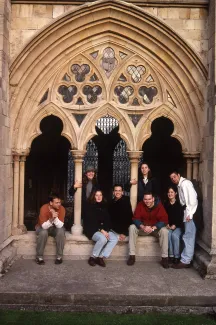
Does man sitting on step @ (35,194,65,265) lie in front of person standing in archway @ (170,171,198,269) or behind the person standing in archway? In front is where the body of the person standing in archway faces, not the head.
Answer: in front

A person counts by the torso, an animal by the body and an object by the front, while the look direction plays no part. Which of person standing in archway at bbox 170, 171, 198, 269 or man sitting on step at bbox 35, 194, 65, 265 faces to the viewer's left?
the person standing in archway

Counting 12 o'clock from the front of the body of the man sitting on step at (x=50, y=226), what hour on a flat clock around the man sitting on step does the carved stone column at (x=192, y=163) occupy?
The carved stone column is roughly at 9 o'clock from the man sitting on step.

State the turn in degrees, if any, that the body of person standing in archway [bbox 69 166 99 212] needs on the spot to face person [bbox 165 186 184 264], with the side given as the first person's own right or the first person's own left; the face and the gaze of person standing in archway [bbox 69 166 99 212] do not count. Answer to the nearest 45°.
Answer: approximately 90° to the first person's own left

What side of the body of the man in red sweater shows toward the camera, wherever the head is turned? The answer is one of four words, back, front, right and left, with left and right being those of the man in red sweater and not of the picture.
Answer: front

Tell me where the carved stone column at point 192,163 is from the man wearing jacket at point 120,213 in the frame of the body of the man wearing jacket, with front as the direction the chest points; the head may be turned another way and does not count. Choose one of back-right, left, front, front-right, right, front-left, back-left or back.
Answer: left

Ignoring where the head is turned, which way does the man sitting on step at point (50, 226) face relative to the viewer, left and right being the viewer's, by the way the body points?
facing the viewer

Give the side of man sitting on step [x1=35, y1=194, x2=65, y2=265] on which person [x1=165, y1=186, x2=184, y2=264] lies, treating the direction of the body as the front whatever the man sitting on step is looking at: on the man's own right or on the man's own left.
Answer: on the man's own left

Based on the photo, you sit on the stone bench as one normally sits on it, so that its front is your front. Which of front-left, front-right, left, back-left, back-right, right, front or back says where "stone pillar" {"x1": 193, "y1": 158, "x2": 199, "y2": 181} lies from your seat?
left

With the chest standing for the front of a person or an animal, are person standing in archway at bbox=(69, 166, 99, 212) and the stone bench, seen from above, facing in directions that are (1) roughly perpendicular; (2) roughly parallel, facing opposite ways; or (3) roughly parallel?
roughly parallel

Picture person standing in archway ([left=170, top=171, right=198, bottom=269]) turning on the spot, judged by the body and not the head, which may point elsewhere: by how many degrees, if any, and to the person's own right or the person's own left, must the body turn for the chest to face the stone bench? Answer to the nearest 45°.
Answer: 0° — they already face it
